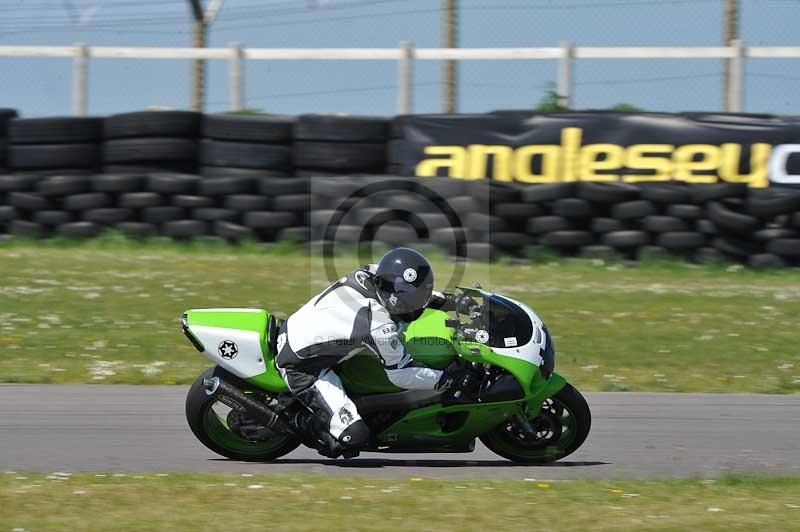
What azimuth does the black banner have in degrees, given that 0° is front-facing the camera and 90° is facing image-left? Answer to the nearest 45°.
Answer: approximately 0°

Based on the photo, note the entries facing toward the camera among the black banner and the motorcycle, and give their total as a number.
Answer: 1

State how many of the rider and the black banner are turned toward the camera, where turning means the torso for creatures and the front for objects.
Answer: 1

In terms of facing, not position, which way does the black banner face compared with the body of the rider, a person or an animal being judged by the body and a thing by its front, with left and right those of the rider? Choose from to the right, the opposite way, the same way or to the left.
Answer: to the right

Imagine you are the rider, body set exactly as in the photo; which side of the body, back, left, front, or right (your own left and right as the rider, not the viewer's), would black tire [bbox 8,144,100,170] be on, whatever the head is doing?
left

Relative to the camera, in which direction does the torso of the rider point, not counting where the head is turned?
to the viewer's right

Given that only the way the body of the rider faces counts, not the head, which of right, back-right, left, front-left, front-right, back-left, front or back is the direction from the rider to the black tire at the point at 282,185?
left

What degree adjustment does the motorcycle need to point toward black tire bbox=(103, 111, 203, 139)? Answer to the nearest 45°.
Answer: approximately 90° to its left

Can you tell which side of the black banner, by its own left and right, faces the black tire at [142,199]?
right

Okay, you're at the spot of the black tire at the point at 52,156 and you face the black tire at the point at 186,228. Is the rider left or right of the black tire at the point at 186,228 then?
right

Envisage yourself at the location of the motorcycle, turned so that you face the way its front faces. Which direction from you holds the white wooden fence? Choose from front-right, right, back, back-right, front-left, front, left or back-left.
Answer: left

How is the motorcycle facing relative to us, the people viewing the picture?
facing to the right of the viewer

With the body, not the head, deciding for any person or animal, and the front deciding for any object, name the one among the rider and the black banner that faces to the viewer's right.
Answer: the rider

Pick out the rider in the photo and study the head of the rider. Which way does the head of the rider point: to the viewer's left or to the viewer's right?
to the viewer's right
